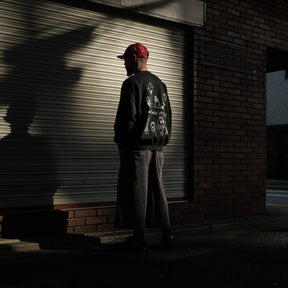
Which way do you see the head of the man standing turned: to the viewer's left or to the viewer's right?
to the viewer's left

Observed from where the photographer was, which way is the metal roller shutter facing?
facing the viewer and to the right of the viewer

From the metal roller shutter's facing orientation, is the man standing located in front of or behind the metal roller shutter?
in front

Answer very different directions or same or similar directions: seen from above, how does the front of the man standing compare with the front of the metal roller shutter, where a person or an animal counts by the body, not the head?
very different directions

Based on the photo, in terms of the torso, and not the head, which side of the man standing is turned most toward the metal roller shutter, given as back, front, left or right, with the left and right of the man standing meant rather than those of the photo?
front

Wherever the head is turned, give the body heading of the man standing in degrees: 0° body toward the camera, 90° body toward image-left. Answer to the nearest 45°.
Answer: approximately 135°
